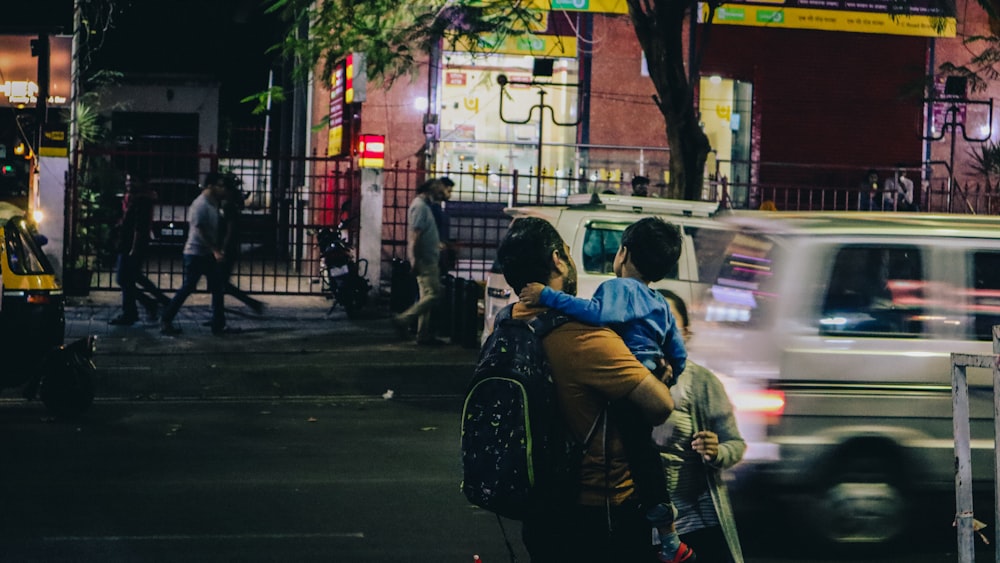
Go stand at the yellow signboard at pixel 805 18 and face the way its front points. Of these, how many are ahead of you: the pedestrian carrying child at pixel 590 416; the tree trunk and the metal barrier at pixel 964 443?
3

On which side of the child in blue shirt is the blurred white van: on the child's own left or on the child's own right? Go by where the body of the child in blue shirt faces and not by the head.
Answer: on the child's own right

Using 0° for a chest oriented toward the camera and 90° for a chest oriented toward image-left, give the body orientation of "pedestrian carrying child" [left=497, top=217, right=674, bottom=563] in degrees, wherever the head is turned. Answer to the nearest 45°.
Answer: approximately 225°

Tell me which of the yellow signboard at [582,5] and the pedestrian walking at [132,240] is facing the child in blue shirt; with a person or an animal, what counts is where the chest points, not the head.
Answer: the yellow signboard

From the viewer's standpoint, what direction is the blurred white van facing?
to the viewer's right

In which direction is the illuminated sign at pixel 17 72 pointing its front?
toward the camera

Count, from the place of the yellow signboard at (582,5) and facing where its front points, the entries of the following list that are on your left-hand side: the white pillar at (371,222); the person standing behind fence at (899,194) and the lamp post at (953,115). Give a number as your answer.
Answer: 2

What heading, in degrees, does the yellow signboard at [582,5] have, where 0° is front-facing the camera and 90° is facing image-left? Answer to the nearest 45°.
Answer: approximately 0°

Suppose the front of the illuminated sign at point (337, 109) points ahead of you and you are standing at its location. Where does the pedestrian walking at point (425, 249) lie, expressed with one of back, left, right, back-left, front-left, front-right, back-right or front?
front-left

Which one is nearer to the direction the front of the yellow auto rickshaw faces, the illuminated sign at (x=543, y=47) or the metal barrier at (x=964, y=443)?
the metal barrier

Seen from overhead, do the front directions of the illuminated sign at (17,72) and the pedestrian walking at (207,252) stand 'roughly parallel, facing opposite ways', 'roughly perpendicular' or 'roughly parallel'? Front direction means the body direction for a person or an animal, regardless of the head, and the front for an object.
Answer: roughly perpendicular

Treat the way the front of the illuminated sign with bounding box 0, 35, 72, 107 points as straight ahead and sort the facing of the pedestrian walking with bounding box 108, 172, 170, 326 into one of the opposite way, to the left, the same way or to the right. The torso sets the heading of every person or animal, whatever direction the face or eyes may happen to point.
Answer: to the right

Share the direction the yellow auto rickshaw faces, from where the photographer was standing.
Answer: facing the viewer and to the right of the viewer

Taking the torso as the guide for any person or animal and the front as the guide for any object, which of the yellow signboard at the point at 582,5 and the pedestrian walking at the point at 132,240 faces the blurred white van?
the yellow signboard
